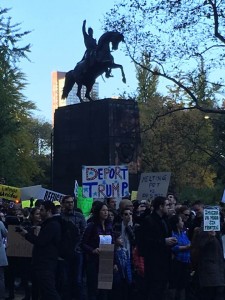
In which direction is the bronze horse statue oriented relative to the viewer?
to the viewer's right

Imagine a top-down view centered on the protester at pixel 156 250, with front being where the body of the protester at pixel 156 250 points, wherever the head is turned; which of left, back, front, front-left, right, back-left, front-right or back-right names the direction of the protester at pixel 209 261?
front-left

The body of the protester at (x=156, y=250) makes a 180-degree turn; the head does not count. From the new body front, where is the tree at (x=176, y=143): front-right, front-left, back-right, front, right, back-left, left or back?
right

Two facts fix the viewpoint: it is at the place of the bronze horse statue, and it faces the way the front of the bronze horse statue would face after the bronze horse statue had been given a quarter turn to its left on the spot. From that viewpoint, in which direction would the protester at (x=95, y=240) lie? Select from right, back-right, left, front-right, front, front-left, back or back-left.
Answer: back

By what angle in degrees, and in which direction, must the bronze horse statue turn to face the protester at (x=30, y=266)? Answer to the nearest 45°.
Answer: approximately 90° to its right

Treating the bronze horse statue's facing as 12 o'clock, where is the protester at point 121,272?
The protester is roughly at 3 o'clock from the bronze horse statue.

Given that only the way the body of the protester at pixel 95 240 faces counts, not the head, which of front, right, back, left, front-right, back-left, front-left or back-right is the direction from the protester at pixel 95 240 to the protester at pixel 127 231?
left

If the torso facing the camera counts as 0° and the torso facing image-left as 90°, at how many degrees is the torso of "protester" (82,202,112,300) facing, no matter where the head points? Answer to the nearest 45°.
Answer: approximately 315°
